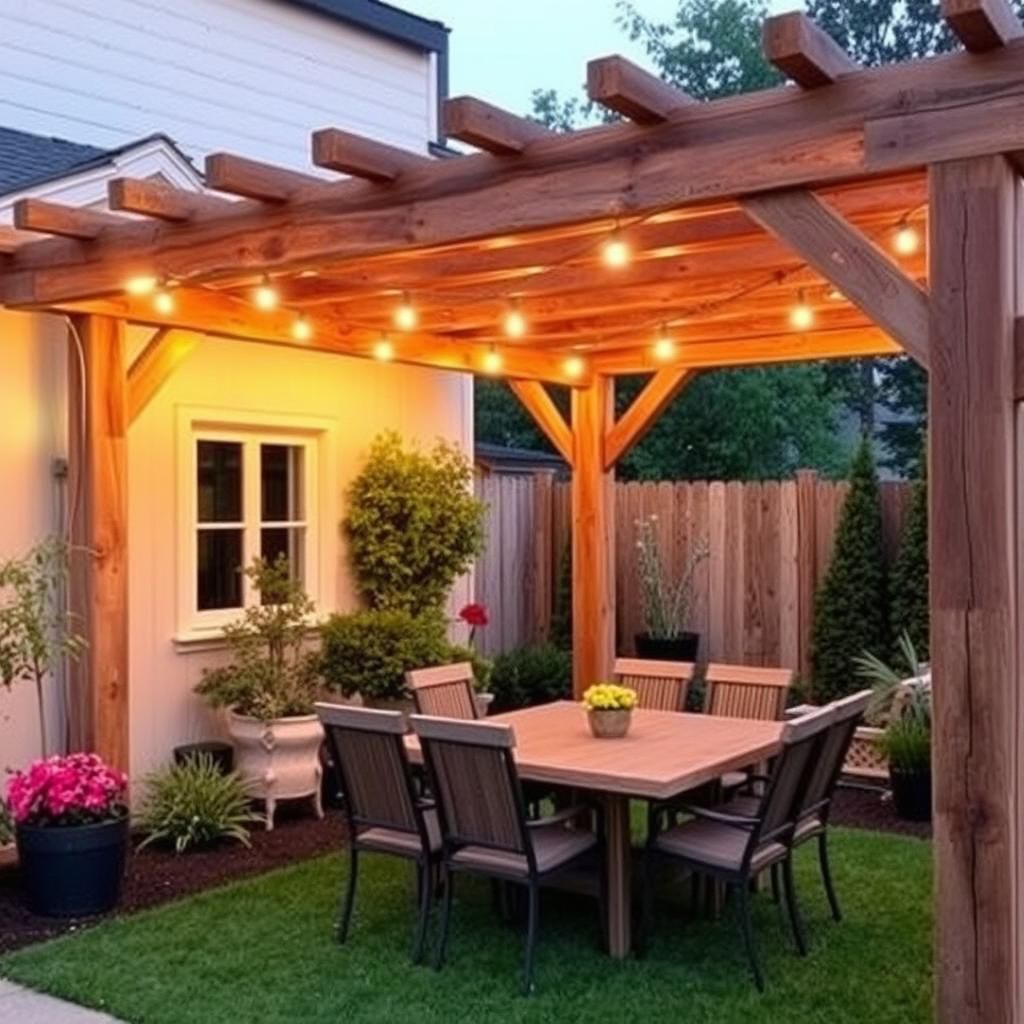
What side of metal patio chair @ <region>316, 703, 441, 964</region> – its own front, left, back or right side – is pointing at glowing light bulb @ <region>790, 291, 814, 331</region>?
front

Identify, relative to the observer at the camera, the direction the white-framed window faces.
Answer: facing the viewer and to the right of the viewer

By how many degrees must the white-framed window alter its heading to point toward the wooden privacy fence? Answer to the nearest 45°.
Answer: approximately 90° to its left

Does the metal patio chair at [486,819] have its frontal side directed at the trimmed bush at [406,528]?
no

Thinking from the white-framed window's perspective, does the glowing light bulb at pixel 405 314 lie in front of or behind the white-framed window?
in front

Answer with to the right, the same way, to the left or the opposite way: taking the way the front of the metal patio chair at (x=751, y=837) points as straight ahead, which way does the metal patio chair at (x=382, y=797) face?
to the right

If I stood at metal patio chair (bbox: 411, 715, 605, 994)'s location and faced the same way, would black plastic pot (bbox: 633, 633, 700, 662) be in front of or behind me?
in front

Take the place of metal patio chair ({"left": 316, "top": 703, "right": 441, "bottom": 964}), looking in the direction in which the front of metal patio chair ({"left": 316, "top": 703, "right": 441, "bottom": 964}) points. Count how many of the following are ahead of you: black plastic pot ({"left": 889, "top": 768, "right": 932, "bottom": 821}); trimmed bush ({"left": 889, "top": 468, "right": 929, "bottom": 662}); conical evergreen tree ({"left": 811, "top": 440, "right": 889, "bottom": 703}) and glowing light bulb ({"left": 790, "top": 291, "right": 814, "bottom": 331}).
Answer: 4

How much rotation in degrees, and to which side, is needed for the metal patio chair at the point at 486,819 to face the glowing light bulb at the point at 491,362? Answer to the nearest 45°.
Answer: approximately 45° to its left

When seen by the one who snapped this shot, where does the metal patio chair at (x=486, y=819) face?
facing away from the viewer and to the right of the viewer

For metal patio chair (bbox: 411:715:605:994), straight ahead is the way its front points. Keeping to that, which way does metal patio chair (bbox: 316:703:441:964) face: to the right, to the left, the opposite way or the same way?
the same way

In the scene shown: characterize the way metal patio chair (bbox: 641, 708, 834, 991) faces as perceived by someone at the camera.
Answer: facing away from the viewer and to the left of the viewer

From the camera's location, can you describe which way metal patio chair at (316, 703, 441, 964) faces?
facing away from the viewer and to the right of the viewer

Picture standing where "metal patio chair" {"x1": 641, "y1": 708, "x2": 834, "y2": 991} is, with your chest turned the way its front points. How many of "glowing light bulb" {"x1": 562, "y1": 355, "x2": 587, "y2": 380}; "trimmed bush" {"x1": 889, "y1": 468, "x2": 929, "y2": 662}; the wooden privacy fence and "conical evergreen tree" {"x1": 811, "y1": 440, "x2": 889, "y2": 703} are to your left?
0

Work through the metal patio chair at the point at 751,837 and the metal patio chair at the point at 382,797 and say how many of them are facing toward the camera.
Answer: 0

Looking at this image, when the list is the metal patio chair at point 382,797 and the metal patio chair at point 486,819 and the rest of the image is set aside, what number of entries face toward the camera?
0

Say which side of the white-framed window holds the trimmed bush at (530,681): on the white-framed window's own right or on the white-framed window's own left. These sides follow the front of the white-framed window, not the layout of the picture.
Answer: on the white-framed window's own left

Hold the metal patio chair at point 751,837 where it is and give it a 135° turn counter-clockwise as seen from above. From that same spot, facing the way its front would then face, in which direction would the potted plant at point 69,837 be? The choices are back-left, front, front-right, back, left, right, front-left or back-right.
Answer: right
